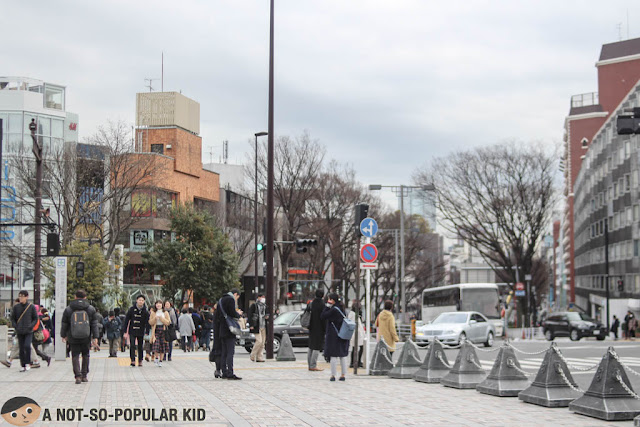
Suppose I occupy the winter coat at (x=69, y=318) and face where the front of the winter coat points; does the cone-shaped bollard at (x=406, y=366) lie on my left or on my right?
on my right

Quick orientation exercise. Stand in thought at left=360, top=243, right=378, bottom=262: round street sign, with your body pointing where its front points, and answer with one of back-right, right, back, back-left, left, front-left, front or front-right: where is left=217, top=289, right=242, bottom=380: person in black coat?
front-right

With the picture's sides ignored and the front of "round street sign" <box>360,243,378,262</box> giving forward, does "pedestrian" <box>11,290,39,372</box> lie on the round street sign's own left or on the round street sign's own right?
on the round street sign's own right

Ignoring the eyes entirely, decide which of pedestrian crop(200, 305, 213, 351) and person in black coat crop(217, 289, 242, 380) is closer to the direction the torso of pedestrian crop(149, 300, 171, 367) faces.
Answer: the person in black coat

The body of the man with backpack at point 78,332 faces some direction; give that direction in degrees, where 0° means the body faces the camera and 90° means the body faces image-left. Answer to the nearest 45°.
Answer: approximately 180°

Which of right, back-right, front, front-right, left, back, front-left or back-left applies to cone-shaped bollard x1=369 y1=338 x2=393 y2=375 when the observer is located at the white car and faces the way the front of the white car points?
front-left

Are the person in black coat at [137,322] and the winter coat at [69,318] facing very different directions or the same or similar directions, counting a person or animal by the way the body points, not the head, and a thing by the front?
very different directions

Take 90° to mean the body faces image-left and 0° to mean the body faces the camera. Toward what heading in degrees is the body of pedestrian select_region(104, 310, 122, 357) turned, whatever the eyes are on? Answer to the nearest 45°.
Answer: approximately 0°

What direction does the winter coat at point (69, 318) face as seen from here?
away from the camera
